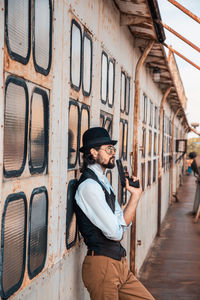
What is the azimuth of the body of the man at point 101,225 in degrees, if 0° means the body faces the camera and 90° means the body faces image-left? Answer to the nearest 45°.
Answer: approximately 270°

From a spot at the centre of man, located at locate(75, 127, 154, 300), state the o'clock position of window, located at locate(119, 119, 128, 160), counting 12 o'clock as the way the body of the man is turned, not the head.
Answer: The window is roughly at 9 o'clock from the man.

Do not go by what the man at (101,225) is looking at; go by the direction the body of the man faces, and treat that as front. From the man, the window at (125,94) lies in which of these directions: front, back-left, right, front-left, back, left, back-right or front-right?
left

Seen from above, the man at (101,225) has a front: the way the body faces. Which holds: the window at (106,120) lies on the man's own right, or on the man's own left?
on the man's own left

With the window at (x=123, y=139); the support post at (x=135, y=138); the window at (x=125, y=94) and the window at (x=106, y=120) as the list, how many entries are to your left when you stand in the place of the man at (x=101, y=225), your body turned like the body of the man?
4

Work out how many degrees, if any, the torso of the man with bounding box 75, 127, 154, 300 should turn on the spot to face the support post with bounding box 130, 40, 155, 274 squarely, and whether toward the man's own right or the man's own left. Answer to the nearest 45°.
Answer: approximately 90° to the man's own left
